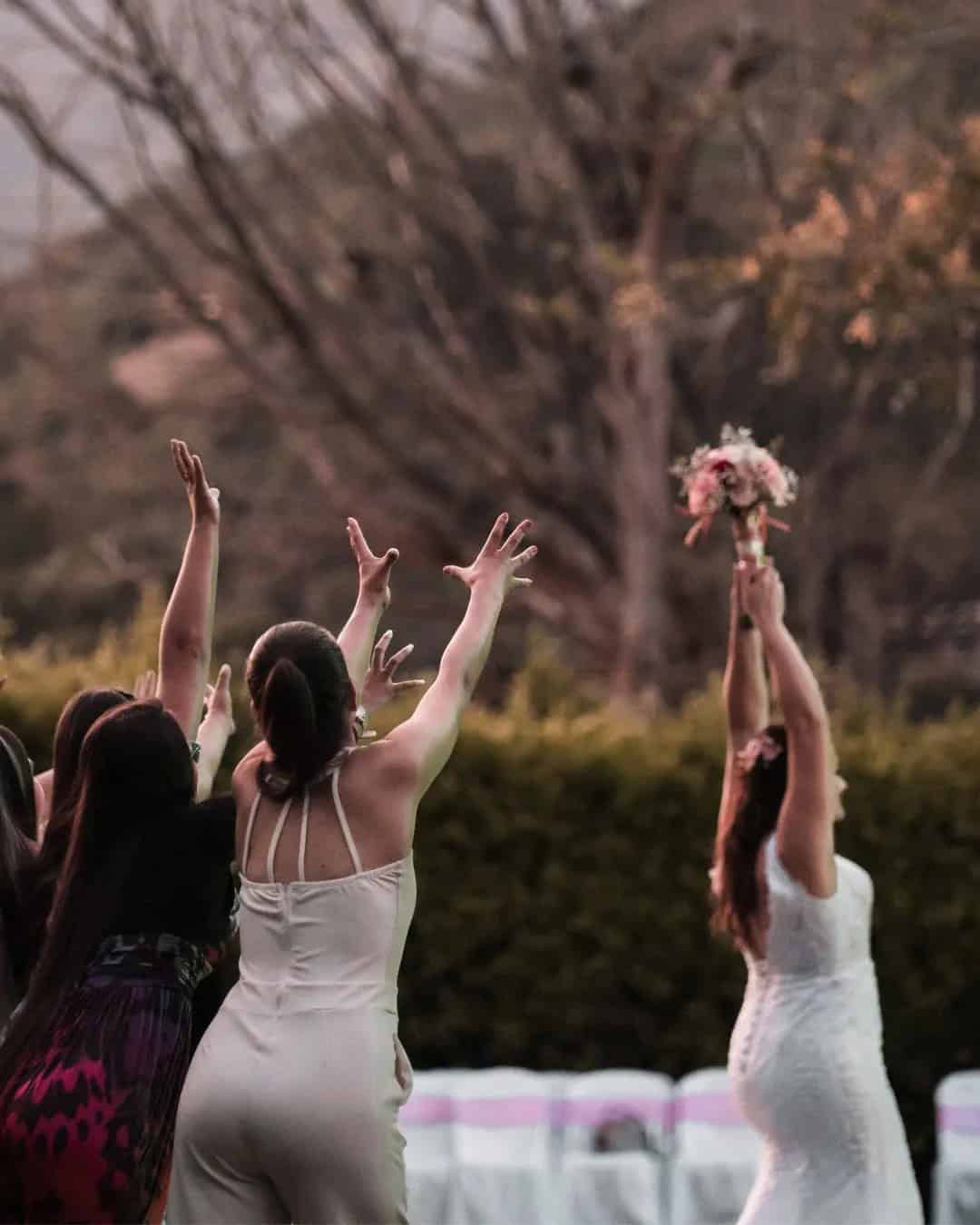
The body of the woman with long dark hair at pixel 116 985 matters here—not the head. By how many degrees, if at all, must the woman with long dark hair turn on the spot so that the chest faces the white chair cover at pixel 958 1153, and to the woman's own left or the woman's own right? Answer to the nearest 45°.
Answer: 0° — they already face it

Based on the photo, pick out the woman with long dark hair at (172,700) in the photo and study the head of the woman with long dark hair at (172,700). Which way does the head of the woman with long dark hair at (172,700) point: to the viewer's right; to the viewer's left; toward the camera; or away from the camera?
away from the camera
